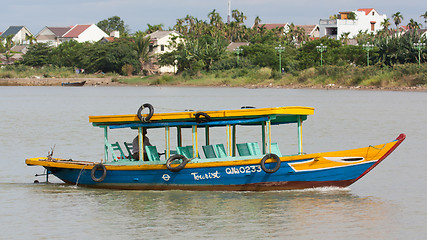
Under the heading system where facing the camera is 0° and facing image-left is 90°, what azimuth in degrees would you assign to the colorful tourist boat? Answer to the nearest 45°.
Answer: approximately 270°
